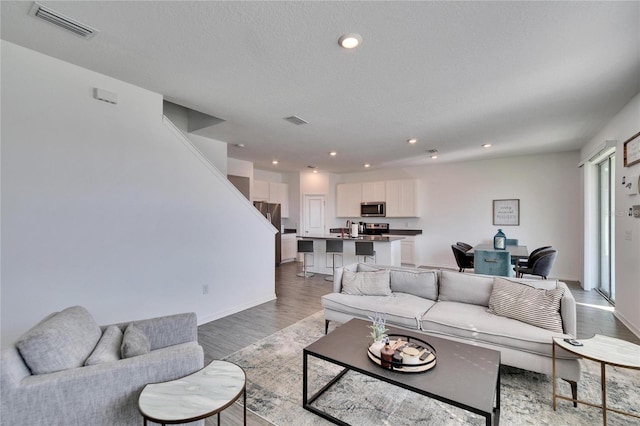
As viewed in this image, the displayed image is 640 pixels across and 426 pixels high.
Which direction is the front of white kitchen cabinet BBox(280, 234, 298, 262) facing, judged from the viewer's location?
facing the viewer and to the right of the viewer

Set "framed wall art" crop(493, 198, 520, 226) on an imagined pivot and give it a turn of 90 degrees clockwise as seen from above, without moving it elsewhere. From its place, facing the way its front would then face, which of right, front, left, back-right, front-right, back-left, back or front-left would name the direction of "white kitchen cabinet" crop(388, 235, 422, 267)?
front

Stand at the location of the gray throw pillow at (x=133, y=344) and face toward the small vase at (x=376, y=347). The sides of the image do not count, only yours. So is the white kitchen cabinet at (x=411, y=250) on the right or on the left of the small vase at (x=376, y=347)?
left

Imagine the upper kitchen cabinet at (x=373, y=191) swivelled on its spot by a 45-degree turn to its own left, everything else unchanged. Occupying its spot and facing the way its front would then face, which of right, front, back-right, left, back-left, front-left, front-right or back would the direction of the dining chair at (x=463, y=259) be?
front

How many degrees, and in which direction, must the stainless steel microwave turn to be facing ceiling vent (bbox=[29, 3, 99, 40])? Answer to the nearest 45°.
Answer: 0° — it already faces it

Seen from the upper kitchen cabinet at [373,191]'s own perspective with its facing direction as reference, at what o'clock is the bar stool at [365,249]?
The bar stool is roughly at 12 o'clock from the upper kitchen cabinet.

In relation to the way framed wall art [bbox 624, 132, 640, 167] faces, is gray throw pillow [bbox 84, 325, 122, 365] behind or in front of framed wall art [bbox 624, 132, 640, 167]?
in front

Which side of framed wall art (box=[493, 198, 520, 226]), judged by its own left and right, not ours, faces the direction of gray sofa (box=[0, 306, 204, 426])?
front

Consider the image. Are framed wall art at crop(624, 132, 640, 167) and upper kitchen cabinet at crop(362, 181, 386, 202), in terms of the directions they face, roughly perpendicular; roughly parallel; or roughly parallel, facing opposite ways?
roughly perpendicular

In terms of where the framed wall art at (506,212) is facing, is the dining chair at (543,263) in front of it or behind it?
in front

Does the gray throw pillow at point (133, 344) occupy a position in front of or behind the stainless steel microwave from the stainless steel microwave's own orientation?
in front
